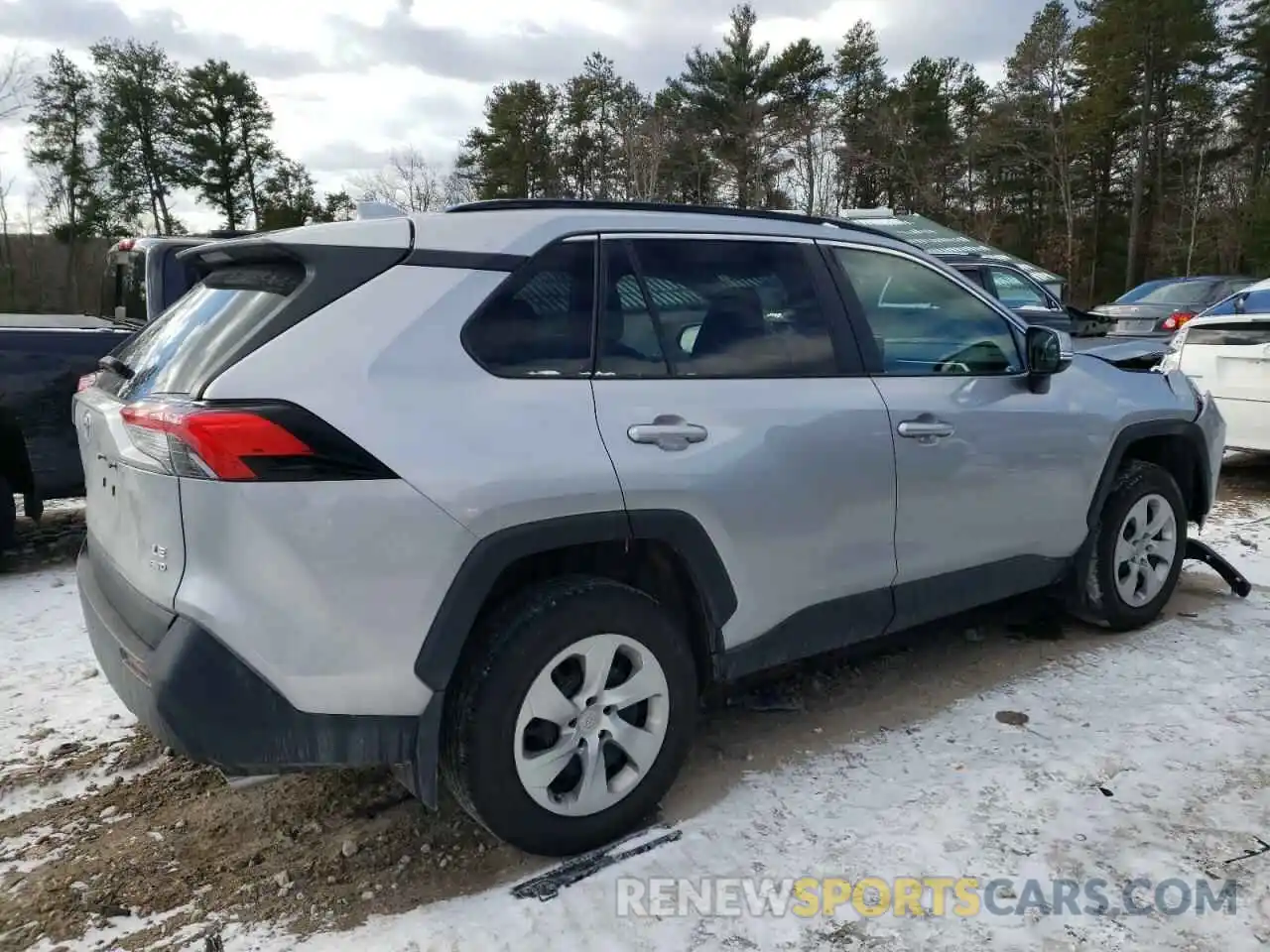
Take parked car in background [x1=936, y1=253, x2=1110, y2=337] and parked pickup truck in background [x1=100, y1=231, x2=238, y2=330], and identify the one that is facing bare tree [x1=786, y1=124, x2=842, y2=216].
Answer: parked pickup truck in background [x1=100, y1=231, x2=238, y2=330]

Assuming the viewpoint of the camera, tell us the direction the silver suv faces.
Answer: facing away from the viewer and to the right of the viewer

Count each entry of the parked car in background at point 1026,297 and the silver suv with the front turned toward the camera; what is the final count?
0

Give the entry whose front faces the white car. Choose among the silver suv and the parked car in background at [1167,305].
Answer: the silver suv

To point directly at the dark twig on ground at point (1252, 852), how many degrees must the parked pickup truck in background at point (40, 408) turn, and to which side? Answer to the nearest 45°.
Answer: approximately 90° to its right

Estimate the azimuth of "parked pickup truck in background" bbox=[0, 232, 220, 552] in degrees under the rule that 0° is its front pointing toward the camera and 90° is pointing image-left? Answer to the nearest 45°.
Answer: approximately 225°

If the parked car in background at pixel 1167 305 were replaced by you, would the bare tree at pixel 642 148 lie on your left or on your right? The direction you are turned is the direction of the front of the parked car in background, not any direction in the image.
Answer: on your left

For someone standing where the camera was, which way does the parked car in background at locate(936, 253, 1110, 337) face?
facing to the right of the viewer

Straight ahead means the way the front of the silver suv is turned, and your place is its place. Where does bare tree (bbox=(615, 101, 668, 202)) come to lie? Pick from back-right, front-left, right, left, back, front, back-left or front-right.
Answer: front-left

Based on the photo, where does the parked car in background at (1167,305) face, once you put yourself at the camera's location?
facing away from the viewer and to the right of the viewer

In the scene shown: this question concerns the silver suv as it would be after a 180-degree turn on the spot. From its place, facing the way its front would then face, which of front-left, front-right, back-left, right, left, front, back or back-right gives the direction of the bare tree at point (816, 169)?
back-right

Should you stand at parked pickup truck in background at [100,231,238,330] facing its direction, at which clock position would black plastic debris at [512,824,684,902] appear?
The black plastic debris is roughly at 4 o'clock from the parked pickup truck in background.
